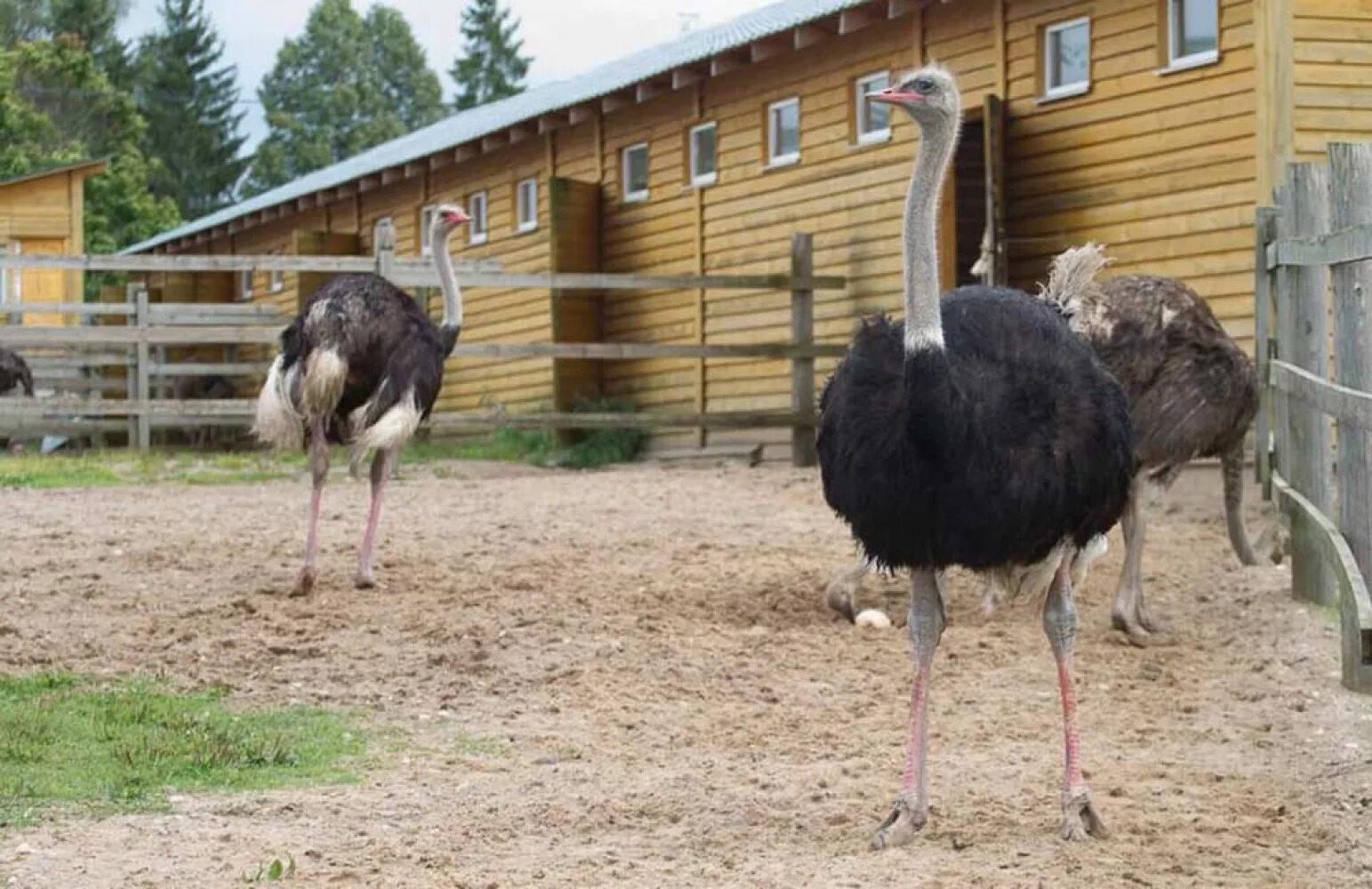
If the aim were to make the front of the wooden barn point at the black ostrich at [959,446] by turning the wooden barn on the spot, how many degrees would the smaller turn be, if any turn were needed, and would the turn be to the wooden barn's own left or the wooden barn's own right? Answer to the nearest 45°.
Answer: approximately 45° to the wooden barn's own left

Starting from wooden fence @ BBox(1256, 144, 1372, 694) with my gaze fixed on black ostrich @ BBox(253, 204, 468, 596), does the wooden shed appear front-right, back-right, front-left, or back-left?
front-right

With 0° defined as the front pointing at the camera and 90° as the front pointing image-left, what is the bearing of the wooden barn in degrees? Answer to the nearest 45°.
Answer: approximately 45°

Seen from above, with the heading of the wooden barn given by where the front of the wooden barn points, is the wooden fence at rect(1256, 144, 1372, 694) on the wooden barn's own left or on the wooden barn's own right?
on the wooden barn's own left

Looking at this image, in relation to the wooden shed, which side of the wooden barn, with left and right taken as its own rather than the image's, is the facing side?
right

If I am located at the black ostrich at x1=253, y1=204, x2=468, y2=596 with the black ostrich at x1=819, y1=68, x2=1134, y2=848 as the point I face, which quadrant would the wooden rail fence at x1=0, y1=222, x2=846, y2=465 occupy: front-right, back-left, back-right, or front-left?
back-left

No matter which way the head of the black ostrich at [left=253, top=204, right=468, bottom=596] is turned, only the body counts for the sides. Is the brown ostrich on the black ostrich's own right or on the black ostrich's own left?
on the black ostrich's own right

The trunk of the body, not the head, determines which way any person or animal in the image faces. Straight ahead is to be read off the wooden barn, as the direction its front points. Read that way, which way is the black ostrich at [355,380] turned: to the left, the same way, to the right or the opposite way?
the opposite way

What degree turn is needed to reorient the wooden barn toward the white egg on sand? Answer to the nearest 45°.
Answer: approximately 45° to its left

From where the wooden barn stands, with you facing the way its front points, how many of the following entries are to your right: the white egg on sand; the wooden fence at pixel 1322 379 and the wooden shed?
1

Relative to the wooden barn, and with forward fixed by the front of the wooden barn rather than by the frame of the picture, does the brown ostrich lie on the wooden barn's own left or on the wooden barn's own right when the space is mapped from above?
on the wooden barn's own left

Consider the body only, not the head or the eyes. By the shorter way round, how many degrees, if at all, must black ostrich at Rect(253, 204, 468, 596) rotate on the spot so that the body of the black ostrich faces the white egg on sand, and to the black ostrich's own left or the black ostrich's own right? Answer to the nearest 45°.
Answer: approximately 90° to the black ostrich's own right

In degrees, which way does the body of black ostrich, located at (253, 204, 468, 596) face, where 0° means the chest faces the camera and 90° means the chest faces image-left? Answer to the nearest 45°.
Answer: approximately 225°

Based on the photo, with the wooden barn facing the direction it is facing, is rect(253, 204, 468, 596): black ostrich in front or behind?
in front
